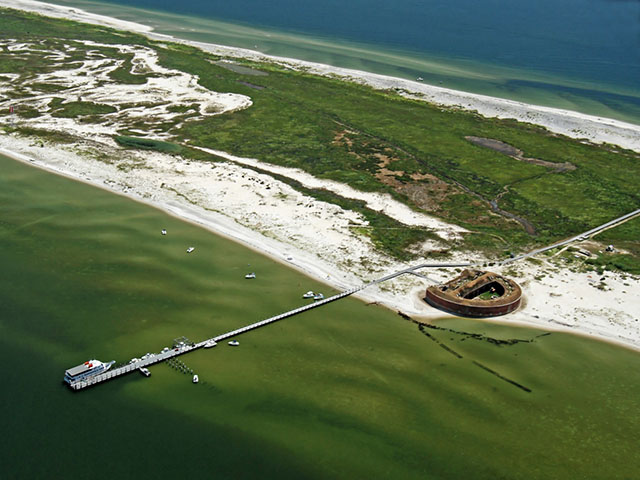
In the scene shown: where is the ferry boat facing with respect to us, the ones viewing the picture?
facing away from the viewer and to the right of the viewer
